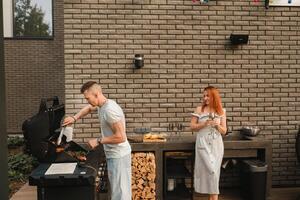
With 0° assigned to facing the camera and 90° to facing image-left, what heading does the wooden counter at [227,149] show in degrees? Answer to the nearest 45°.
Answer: approximately 0°

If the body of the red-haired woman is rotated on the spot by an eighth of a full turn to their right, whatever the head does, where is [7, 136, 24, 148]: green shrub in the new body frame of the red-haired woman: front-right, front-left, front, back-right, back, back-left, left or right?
right

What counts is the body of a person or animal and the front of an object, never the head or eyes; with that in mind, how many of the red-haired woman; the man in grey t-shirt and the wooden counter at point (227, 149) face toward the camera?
2

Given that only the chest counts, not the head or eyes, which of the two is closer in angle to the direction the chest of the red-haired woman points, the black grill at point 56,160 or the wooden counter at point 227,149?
the black grill

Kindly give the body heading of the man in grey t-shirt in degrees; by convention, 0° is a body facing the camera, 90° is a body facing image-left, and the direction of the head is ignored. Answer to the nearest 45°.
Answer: approximately 90°

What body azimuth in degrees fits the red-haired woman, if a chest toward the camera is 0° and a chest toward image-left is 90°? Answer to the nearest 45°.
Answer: approximately 0°

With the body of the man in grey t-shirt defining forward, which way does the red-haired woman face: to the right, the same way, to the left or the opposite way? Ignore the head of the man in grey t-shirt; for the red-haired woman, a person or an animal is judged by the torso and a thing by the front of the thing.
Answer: to the left

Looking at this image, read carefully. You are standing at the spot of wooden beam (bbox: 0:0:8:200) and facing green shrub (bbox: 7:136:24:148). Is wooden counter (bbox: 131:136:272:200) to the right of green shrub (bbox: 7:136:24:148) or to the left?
right

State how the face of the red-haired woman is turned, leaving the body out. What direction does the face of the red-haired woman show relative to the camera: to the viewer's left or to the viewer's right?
to the viewer's left

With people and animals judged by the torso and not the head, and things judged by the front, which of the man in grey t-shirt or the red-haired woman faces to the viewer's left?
the man in grey t-shirt
